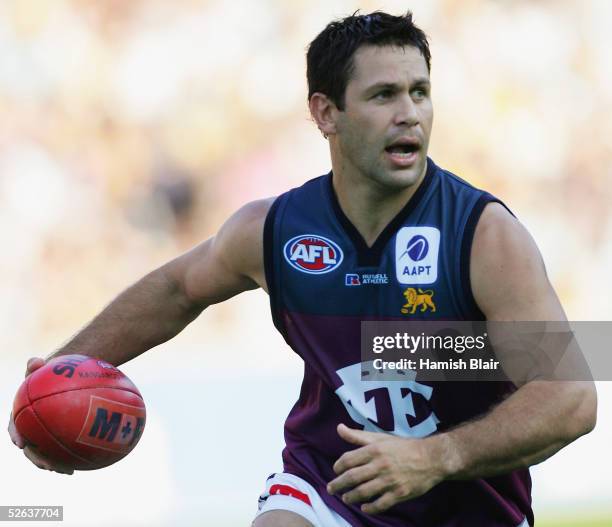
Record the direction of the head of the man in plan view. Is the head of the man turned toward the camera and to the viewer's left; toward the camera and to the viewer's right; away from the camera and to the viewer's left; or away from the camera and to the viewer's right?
toward the camera and to the viewer's right

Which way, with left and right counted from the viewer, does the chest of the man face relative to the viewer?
facing the viewer
